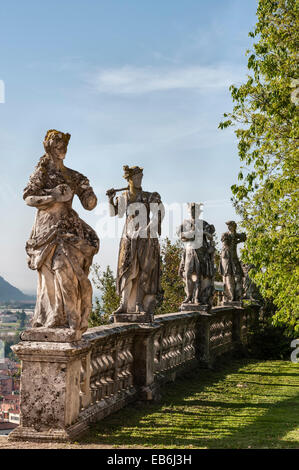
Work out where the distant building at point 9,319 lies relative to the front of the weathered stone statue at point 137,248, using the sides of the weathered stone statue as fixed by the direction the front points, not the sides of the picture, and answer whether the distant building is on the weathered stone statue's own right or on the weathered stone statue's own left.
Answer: on the weathered stone statue's own right

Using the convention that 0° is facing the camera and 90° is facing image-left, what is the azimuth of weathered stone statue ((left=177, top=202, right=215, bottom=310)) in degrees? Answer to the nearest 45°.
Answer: approximately 0°

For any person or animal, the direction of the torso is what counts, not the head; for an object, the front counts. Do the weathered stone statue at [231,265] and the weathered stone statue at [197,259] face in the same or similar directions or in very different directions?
same or similar directions

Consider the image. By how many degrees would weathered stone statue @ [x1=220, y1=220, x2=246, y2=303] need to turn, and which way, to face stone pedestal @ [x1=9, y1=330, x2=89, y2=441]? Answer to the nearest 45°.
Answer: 0° — it already faces it

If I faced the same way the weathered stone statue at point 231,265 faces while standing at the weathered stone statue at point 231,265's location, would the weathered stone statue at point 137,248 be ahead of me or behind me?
ahead

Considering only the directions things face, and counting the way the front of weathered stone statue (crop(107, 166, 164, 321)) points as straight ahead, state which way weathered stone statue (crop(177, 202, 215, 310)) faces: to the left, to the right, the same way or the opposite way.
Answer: the same way

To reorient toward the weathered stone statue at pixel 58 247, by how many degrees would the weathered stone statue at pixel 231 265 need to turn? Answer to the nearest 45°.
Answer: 0° — it already faces it

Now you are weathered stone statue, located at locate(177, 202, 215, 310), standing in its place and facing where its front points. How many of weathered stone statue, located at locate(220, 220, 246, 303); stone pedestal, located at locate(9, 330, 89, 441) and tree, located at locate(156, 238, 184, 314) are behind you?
2

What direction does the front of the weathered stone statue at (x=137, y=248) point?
toward the camera

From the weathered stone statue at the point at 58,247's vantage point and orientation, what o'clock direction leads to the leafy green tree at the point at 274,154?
The leafy green tree is roughly at 9 o'clock from the weathered stone statue.
